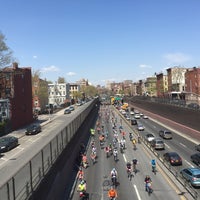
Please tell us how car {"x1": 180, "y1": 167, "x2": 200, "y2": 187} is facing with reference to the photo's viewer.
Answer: facing away from the viewer and to the left of the viewer

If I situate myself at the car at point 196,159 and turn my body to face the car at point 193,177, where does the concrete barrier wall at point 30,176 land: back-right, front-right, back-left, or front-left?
front-right

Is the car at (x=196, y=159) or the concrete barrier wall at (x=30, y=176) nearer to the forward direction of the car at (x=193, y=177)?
the car

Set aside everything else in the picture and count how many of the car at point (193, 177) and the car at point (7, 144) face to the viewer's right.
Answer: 0

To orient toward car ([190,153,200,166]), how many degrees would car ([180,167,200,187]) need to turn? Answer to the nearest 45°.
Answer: approximately 45° to its right

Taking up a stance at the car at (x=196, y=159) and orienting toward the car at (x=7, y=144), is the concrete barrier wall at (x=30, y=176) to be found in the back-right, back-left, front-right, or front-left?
front-left

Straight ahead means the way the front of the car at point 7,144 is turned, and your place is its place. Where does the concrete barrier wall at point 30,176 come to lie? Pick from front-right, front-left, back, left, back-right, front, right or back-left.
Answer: front-left

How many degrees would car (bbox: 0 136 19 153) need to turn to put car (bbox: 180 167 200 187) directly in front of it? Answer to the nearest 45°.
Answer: approximately 90° to its left

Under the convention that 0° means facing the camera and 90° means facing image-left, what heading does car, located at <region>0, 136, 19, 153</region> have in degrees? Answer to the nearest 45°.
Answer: approximately 45°

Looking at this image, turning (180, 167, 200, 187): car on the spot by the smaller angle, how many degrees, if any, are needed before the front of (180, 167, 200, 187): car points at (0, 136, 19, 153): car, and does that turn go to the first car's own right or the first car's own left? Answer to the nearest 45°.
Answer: approximately 45° to the first car's own left

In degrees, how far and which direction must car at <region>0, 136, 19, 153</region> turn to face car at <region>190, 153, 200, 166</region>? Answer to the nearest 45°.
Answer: approximately 90° to its left
